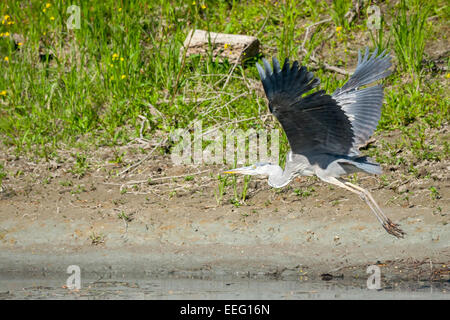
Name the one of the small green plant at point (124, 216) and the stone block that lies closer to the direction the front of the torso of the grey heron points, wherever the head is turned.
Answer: the small green plant

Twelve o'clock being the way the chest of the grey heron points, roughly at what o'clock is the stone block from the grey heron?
The stone block is roughly at 2 o'clock from the grey heron.

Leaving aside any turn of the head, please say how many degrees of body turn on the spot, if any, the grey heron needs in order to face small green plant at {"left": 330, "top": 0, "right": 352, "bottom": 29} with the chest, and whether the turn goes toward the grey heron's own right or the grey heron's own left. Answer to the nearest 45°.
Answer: approximately 90° to the grey heron's own right

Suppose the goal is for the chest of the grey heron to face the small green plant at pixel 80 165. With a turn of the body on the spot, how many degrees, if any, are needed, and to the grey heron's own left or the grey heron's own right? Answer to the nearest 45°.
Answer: approximately 45° to the grey heron's own right

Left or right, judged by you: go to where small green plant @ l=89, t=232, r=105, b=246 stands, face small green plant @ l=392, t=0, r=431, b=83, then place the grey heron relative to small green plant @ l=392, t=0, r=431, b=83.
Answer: right

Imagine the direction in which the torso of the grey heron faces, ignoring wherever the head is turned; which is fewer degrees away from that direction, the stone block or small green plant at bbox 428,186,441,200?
the stone block

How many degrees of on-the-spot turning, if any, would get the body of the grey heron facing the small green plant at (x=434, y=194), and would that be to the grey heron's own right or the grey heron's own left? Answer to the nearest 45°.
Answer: approximately 135° to the grey heron's own right

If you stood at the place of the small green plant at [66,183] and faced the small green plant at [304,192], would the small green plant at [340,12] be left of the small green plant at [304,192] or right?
left

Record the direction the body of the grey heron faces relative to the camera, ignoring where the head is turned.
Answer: to the viewer's left

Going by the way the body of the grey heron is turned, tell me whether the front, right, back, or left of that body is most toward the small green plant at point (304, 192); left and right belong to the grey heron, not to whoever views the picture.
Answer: right

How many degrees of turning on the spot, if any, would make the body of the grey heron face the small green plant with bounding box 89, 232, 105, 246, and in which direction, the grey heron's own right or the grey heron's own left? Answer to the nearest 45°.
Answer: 0° — it already faces it
